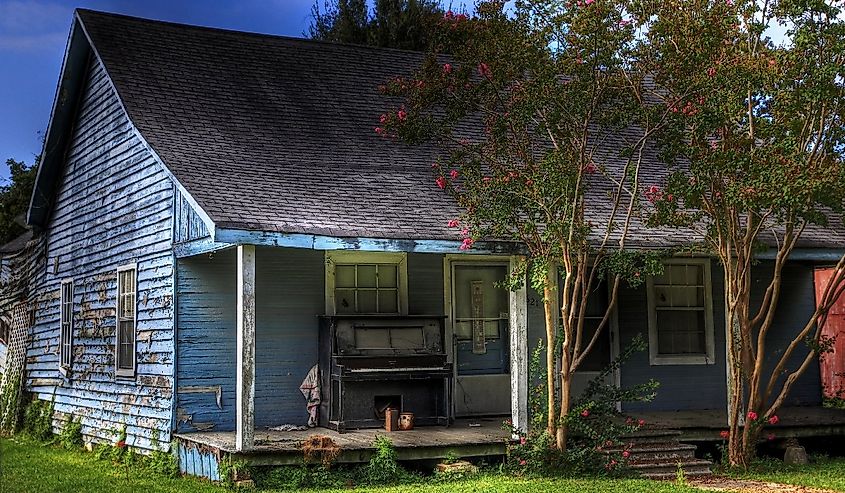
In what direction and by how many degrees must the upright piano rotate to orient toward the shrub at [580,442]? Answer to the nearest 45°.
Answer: approximately 45° to its left

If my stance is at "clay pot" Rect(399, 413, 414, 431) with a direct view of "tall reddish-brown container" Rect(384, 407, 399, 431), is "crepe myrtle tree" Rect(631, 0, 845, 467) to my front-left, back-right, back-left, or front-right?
back-left

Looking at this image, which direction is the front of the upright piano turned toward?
toward the camera

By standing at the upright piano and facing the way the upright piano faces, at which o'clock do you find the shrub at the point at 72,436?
The shrub is roughly at 4 o'clock from the upright piano.
